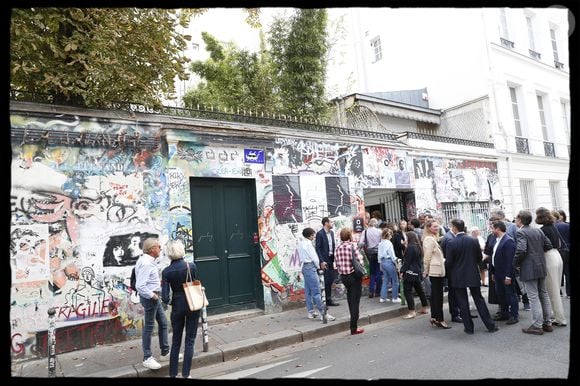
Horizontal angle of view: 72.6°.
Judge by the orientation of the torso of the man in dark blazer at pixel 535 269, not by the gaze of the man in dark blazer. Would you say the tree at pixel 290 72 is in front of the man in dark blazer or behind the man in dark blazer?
in front

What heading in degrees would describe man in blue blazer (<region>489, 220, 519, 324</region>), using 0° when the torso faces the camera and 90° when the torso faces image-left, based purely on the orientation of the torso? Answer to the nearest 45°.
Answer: approximately 45°

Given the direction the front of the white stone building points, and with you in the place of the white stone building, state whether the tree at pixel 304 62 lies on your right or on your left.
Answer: on your right

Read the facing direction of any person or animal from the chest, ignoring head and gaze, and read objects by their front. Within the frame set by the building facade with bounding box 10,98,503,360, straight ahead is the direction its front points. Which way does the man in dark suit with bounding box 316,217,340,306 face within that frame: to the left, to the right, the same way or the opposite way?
the same way

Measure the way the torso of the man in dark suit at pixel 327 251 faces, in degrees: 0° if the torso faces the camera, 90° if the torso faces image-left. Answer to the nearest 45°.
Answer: approximately 315°

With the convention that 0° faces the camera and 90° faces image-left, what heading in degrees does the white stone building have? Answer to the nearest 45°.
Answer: approximately 315°

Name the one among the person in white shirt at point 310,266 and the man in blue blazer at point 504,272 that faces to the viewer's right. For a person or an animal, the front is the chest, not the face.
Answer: the person in white shirt

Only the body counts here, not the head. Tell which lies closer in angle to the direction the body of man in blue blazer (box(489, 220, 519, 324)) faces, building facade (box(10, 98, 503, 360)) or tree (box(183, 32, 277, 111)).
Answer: the building facade

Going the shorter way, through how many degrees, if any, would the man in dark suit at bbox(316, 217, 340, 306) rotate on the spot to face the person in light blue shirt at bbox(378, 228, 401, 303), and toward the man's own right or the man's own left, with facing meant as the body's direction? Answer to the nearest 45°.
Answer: approximately 45° to the man's own left

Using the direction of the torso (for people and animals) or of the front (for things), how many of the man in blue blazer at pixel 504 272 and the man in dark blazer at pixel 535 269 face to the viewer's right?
0

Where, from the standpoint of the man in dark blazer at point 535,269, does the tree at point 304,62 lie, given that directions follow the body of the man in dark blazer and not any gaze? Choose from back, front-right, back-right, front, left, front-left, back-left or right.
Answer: front

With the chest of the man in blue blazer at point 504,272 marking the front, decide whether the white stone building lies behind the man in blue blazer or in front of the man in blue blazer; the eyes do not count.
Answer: behind

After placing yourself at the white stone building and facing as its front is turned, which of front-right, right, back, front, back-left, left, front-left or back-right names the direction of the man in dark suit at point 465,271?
front-right

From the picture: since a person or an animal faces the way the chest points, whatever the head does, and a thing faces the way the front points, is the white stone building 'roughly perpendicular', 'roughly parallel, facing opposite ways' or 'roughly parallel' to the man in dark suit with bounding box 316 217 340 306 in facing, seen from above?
roughly parallel

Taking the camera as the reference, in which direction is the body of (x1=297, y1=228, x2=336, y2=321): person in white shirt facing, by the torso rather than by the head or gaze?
to the viewer's right

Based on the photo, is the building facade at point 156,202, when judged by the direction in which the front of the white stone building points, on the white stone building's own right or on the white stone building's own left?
on the white stone building's own right

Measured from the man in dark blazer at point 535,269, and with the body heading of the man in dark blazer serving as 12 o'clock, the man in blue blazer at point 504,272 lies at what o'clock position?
The man in blue blazer is roughly at 12 o'clock from the man in dark blazer.
